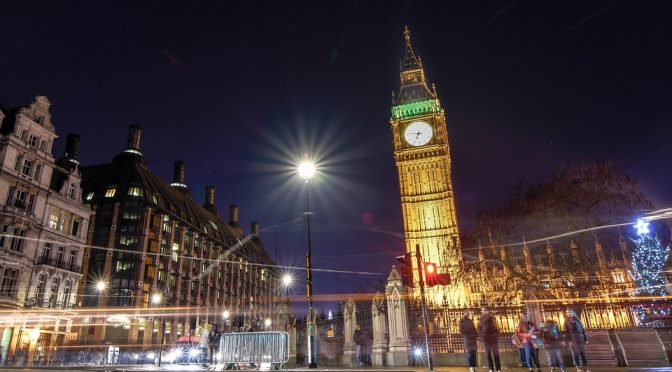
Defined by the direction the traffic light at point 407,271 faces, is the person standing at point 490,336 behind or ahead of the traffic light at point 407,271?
behind

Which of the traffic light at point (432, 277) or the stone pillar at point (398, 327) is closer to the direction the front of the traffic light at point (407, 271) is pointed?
the stone pillar

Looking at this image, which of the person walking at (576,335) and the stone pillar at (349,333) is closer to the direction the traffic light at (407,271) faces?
the stone pillar

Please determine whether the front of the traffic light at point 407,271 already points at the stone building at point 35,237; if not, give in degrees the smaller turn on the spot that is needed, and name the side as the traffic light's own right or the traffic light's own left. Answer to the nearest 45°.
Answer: approximately 45° to the traffic light's own right

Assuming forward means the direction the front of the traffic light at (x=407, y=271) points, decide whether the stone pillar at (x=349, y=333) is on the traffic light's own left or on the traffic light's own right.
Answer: on the traffic light's own right
